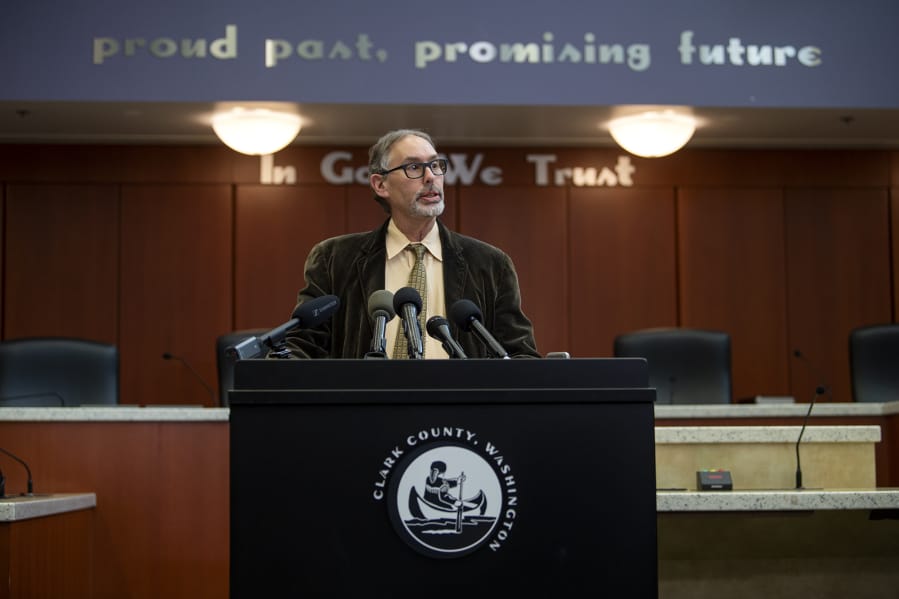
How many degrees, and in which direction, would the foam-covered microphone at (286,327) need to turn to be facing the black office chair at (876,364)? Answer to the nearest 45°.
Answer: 0° — it already faces it

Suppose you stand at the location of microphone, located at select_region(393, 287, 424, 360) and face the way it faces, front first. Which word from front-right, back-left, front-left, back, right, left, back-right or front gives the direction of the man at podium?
front

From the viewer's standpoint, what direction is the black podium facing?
toward the camera

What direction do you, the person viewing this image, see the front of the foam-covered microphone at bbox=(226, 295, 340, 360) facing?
facing away from the viewer and to the right of the viewer

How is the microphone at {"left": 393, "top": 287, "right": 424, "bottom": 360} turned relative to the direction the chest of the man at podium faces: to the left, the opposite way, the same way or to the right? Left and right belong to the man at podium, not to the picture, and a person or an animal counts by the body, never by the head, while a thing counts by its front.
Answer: the opposite way

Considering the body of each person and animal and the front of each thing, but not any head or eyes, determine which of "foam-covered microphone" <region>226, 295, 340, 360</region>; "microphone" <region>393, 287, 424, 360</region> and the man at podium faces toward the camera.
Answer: the man at podium

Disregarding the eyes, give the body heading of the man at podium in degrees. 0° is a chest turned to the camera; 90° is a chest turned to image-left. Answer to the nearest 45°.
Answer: approximately 0°

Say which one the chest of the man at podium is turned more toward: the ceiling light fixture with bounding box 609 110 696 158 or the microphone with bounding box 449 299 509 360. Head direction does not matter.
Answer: the microphone

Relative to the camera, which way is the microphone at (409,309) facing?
away from the camera

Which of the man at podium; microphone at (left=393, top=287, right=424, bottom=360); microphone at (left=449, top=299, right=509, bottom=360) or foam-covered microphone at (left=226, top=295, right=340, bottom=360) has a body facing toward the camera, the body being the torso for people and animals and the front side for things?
the man at podium
